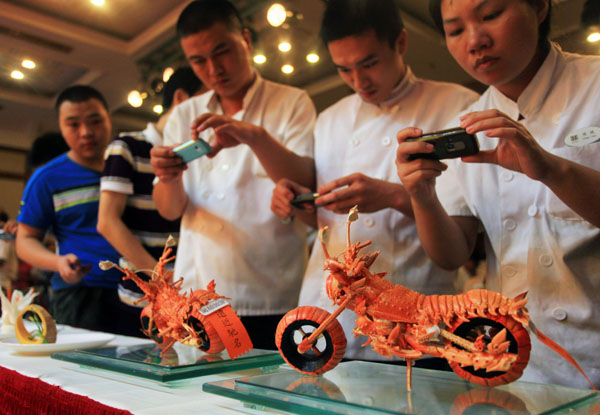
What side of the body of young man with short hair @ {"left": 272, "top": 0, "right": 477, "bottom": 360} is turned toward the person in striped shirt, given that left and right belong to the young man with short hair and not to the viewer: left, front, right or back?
right

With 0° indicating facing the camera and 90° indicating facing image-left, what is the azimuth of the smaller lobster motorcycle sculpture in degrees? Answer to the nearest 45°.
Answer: approximately 135°

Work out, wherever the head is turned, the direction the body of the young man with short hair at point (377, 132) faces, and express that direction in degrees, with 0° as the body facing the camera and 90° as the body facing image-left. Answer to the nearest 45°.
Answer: approximately 45°

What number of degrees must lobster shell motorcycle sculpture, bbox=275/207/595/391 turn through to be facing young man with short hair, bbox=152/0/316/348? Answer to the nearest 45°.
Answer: approximately 45° to its right

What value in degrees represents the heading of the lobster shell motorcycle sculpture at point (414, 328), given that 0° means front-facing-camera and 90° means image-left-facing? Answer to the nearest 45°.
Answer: approximately 90°
